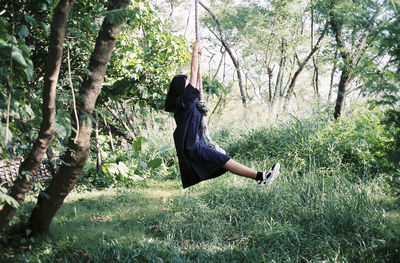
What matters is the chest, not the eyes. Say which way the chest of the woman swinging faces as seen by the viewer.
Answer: to the viewer's right

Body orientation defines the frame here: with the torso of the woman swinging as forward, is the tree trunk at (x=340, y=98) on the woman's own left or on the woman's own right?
on the woman's own left

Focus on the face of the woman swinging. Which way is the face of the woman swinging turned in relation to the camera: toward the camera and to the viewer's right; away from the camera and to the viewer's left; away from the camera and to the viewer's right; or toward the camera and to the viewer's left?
away from the camera and to the viewer's right

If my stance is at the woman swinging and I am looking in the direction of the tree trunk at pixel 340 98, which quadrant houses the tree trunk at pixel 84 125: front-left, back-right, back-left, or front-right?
back-left

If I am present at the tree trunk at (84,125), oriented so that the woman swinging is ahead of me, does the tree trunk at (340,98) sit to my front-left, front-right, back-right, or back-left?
front-left

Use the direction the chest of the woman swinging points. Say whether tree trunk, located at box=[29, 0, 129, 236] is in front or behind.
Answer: behind

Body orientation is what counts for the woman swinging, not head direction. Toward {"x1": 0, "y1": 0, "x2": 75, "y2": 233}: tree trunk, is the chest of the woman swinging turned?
no
